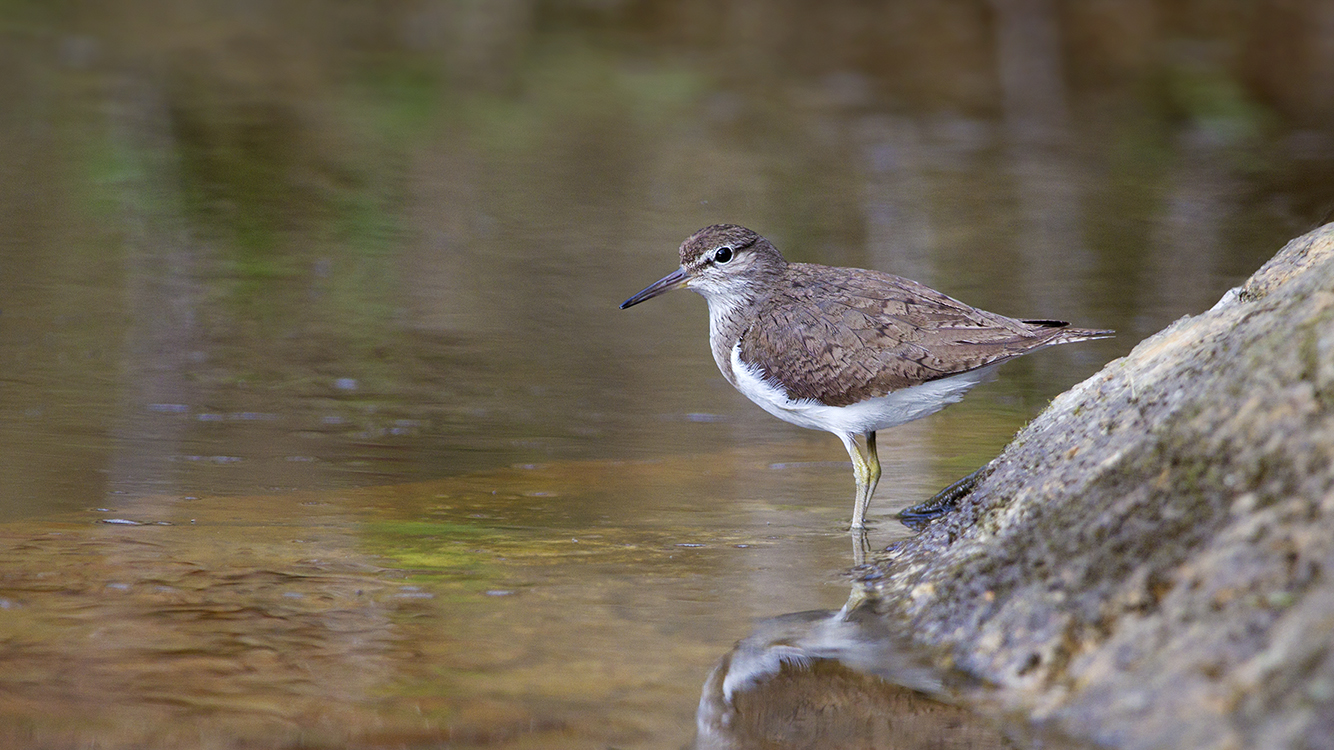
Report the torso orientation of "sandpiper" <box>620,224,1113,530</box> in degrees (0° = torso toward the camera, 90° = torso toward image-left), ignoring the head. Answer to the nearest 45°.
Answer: approximately 90°
